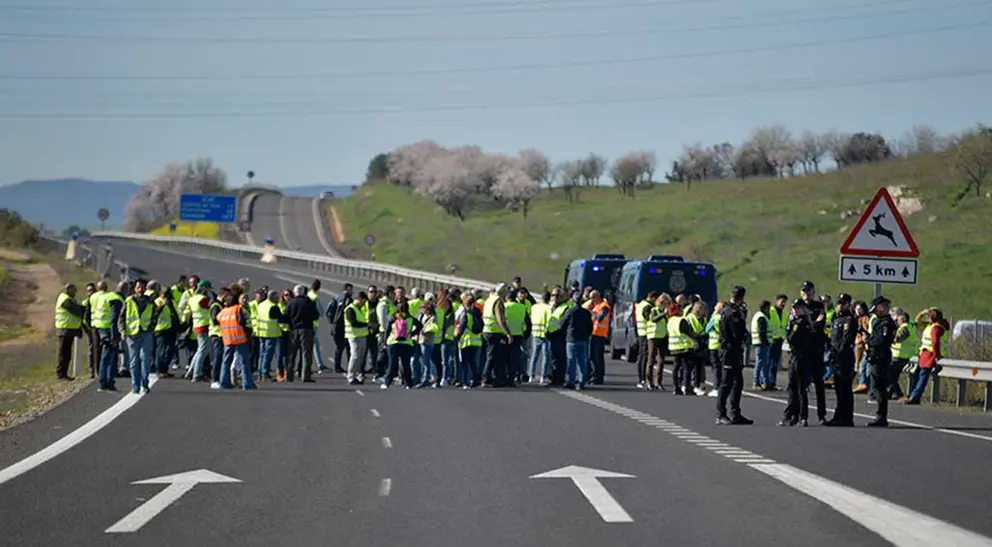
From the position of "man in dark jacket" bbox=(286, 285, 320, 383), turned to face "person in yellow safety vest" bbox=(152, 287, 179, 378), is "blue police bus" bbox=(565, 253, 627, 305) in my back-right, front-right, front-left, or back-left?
back-right

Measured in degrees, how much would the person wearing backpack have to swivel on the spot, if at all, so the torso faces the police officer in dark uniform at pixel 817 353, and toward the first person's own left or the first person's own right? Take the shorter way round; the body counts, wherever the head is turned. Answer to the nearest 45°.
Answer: approximately 135° to the first person's own right

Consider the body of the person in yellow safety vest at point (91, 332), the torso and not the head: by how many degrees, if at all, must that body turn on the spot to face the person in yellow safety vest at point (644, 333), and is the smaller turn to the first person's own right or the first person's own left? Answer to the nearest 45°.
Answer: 0° — they already face them

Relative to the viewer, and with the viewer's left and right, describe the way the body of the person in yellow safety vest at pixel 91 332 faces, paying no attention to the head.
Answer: facing to the right of the viewer

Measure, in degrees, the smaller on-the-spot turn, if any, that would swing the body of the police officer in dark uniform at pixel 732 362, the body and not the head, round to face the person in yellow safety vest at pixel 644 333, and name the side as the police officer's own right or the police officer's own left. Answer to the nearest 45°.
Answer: approximately 90° to the police officer's own left

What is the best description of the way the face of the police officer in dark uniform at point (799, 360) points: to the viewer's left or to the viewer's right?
to the viewer's left

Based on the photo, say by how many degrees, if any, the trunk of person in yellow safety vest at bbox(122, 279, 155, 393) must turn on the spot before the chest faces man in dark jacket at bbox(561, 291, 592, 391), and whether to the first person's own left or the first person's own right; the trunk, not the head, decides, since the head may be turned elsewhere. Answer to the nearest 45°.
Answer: approximately 90° to the first person's own left
